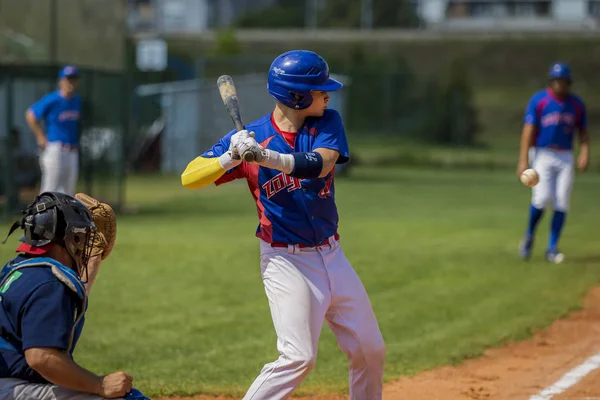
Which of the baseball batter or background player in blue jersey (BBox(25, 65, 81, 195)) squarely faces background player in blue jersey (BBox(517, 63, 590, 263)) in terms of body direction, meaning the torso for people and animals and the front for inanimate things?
background player in blue jersey (BBox(25, 65, 81, 195))

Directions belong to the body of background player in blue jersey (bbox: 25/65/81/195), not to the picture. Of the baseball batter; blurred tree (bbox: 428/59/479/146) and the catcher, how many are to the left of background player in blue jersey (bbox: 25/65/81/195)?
1

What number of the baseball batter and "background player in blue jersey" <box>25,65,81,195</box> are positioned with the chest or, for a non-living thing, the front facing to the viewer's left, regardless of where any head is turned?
0

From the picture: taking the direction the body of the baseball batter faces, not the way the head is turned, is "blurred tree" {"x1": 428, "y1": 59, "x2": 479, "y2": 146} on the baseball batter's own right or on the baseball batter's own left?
on the baseball batter's own left

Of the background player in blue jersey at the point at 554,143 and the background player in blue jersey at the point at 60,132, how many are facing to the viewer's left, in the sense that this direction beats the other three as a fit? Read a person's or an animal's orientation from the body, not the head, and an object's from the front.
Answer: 0

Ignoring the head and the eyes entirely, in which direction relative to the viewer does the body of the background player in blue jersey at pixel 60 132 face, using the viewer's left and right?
facing the viewer and to the right of the viewer

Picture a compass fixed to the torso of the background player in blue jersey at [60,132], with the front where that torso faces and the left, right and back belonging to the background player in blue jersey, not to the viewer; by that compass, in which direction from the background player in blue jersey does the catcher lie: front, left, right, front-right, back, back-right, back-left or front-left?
front-right

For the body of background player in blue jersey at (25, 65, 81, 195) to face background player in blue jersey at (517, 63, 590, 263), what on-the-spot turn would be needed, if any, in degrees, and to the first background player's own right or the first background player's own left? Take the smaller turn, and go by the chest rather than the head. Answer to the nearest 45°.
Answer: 0° — they already face them

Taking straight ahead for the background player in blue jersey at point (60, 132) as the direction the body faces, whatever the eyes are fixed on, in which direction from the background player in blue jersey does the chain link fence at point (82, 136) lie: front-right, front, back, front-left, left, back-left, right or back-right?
back-left

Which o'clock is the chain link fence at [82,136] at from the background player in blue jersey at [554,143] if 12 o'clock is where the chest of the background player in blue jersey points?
The chain link fence is roughly at 4 o'clock from the background player in blue jersey.

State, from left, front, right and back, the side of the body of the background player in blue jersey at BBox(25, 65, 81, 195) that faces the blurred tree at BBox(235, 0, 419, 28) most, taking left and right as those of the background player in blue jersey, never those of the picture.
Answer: left

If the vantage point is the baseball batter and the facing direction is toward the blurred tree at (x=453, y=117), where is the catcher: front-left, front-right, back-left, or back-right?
back-left

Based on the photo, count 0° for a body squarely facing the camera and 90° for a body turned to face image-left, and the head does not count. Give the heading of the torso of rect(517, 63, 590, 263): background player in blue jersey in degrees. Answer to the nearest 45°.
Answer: approximately 0°

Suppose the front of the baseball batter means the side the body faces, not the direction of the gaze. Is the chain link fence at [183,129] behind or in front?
behind

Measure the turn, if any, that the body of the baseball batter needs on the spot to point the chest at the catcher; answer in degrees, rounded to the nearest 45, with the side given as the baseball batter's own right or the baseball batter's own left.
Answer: approximately 90° to the baseball batter's own right
